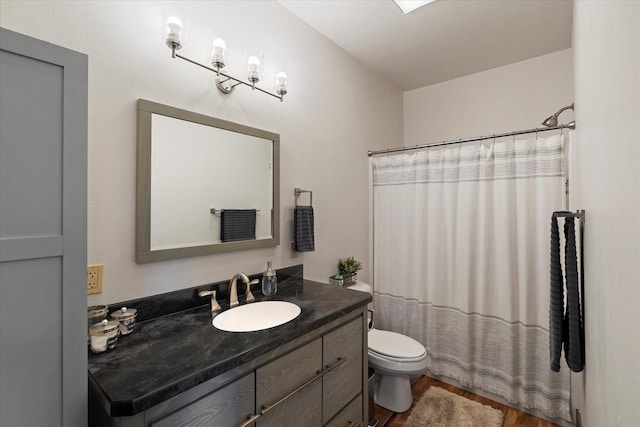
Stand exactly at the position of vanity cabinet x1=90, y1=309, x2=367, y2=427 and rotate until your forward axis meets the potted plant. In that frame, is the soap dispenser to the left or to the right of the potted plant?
left

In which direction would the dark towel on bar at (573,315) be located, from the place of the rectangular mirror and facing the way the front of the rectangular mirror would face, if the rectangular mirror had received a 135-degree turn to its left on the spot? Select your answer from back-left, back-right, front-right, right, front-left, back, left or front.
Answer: back-right

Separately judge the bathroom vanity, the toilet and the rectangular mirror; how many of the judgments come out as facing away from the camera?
0

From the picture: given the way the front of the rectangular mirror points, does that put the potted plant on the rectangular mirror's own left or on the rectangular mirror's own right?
on the rectangular mirror's own left

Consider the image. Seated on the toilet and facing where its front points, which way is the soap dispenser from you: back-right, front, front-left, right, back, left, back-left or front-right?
right

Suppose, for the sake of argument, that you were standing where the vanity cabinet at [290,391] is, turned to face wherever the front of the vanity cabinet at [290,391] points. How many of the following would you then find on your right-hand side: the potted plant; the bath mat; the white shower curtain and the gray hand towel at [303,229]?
0

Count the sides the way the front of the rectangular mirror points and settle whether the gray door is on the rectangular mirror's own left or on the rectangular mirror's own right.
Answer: on the rectangular mirror's own right

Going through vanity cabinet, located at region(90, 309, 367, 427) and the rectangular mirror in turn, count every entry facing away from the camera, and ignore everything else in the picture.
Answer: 0

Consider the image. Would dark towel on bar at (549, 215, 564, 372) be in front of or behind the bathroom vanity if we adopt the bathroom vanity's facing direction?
in front

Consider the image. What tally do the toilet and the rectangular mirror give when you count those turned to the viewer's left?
0

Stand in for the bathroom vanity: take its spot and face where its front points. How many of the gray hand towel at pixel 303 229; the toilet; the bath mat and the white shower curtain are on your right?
0

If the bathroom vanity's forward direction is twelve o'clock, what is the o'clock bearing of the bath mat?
The bath mat is roughly at 10 o'clock from the bathroom vanity.

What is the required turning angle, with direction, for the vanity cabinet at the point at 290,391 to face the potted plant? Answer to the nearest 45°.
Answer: approximately 90° to its left

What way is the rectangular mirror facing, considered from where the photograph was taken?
facing the viewer and to the right of the viewer

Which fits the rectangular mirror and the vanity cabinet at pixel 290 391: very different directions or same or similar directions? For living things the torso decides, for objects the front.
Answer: same or similar directions

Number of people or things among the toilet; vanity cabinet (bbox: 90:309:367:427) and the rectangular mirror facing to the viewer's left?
0
